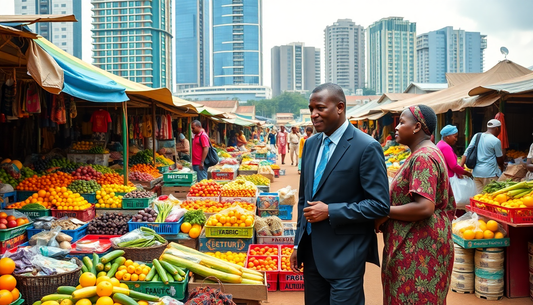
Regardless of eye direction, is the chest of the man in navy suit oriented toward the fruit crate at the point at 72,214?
no

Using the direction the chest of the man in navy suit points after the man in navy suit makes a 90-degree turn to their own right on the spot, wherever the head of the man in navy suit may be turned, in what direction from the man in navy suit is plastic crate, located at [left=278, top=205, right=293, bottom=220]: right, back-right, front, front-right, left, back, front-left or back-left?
front-right

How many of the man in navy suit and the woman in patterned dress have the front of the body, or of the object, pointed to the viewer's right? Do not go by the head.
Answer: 0

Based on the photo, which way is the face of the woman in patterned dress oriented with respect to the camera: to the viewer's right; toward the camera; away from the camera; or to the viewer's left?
to the viewer's left

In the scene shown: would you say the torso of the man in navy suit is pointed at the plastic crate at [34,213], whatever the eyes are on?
no

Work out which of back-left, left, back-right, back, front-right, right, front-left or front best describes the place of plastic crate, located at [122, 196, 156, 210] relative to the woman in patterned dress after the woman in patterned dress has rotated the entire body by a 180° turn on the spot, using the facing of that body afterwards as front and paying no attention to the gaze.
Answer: back-left

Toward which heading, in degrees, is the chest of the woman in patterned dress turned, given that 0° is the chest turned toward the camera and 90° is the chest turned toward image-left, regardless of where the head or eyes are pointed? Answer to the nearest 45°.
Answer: approximately 90°

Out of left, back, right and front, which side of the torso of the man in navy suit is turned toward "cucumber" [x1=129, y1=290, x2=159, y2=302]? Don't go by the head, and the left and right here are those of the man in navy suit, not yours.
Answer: right

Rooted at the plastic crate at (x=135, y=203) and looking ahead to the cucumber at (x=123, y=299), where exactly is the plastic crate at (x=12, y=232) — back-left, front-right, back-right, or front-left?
front-right

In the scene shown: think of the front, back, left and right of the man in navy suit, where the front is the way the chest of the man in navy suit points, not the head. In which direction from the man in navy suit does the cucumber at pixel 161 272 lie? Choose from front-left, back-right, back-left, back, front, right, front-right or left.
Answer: right

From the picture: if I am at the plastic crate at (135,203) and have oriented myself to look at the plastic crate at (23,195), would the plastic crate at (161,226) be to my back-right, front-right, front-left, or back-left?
back-left
